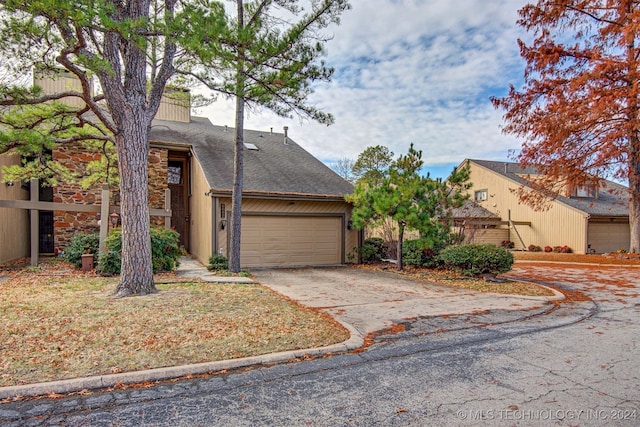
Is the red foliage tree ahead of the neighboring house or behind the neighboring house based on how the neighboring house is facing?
ahead

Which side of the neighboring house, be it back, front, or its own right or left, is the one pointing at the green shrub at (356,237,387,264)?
right

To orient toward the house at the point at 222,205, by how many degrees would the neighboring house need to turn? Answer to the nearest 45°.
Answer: approximately 90° to its right

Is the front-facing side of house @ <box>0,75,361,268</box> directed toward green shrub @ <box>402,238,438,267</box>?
no

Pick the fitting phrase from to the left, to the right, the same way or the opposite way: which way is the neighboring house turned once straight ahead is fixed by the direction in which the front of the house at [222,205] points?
the same way

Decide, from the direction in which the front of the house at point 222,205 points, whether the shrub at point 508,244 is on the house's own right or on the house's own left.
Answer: on the house's own left

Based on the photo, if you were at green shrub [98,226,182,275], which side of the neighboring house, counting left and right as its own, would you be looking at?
right

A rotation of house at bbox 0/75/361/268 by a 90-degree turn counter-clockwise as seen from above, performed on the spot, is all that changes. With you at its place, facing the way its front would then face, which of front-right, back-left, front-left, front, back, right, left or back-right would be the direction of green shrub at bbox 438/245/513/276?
front-right

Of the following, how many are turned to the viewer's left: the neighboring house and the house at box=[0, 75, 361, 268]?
0

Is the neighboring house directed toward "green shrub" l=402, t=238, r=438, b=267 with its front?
no

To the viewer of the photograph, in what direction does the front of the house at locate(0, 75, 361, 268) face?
facing the viewer

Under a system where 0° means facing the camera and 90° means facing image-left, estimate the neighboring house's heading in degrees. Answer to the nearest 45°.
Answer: approximately 315°
